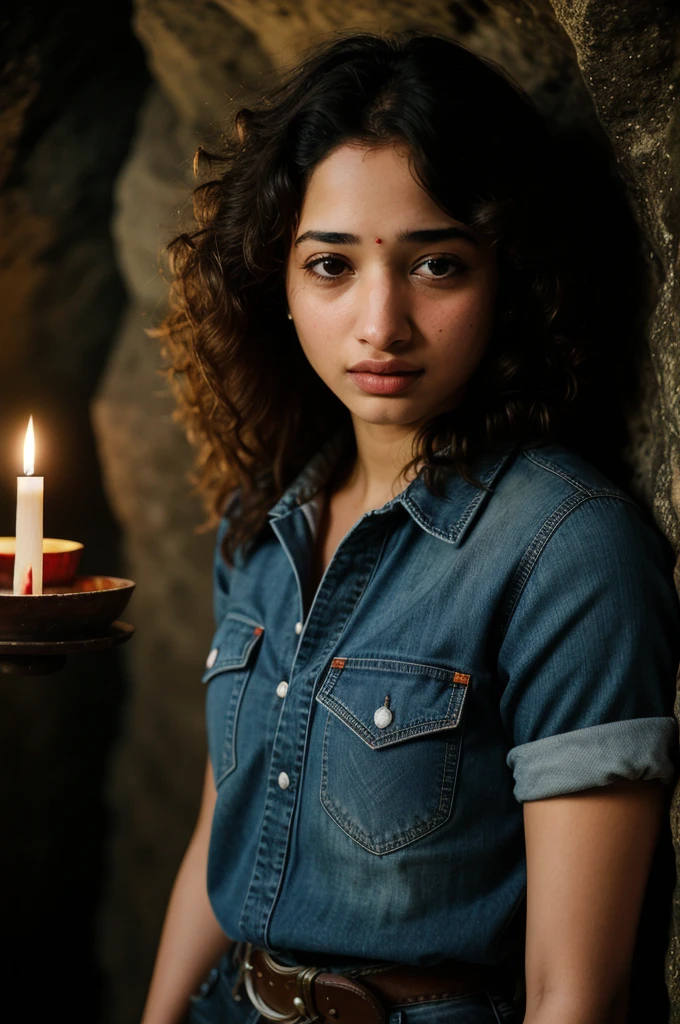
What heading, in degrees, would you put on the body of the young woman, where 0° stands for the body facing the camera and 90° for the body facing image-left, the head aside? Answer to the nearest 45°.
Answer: approximately 45°
